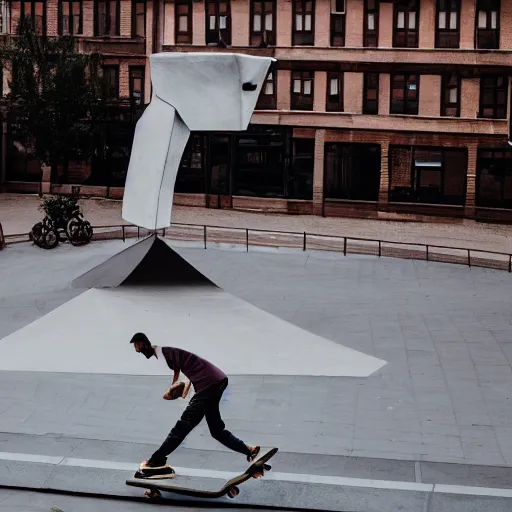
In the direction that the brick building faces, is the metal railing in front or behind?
in front

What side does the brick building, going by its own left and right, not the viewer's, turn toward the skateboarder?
front

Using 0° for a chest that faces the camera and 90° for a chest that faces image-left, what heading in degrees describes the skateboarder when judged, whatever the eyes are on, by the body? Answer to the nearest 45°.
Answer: approximately 90°

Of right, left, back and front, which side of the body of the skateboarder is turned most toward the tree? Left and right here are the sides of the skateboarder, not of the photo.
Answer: right

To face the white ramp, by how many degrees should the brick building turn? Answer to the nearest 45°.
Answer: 0° — it already faces it

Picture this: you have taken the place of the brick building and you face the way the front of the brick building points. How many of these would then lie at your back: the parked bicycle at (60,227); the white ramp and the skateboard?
0

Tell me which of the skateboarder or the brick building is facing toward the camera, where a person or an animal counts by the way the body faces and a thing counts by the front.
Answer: the brick building

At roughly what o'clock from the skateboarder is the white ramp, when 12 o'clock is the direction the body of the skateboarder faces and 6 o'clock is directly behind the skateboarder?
The white ramp is roughly at 3 o'clock from the skateboarder.

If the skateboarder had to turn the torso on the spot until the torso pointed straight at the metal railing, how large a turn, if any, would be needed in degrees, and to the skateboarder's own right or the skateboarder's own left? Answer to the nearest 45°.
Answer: approximately 90° to the skateboarder's own right

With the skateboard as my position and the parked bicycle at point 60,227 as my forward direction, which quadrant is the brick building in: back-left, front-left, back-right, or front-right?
front-right

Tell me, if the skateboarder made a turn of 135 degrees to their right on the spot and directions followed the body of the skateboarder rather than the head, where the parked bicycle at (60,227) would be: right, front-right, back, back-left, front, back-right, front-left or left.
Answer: front-left

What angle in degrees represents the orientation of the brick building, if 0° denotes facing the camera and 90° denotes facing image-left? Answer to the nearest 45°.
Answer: approximately 0°

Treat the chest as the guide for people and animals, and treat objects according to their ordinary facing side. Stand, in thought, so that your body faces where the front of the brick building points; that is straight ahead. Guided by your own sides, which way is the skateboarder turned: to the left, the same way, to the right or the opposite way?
to the right

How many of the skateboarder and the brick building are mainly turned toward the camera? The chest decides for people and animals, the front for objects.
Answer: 1
